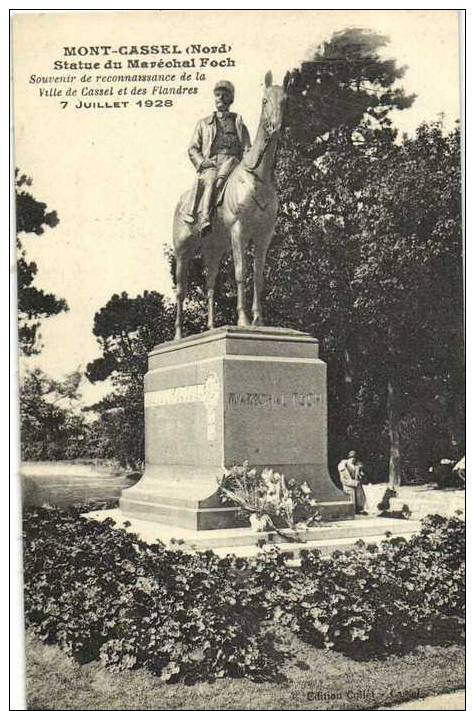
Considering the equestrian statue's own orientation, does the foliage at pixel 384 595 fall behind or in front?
in front

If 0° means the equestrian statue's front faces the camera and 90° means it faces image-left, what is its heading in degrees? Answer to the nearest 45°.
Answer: approximately 315°

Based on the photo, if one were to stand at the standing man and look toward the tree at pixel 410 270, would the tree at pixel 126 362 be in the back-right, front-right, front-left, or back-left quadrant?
front-left

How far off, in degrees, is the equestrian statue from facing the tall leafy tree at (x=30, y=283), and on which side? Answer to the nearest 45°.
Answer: approximately 135° to its right

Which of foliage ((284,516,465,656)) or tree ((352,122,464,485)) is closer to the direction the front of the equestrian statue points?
the foliage

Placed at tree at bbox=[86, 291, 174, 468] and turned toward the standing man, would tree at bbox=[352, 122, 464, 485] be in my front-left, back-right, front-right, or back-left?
front-left
